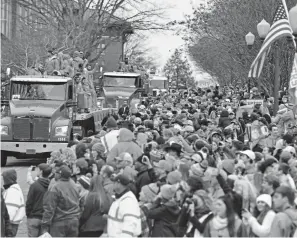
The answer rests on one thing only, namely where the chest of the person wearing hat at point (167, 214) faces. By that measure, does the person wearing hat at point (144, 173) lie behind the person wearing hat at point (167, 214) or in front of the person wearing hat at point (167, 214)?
in front

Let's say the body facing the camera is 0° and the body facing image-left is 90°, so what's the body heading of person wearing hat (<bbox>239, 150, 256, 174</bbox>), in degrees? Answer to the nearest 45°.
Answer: approximately 90°

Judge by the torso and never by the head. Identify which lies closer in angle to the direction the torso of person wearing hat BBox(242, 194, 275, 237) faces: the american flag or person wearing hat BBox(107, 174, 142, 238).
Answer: the person wearing hat

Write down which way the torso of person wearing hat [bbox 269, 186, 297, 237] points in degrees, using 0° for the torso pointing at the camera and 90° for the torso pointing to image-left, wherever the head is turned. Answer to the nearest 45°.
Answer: approximately 90°

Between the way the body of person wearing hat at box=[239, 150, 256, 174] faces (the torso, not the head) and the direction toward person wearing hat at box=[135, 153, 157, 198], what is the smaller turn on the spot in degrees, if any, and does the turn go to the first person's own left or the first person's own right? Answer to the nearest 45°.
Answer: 0° — they already face them

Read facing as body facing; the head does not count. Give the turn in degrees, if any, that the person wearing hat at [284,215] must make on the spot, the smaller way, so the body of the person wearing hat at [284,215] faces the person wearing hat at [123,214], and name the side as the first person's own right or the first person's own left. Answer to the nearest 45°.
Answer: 0° — they already face them
